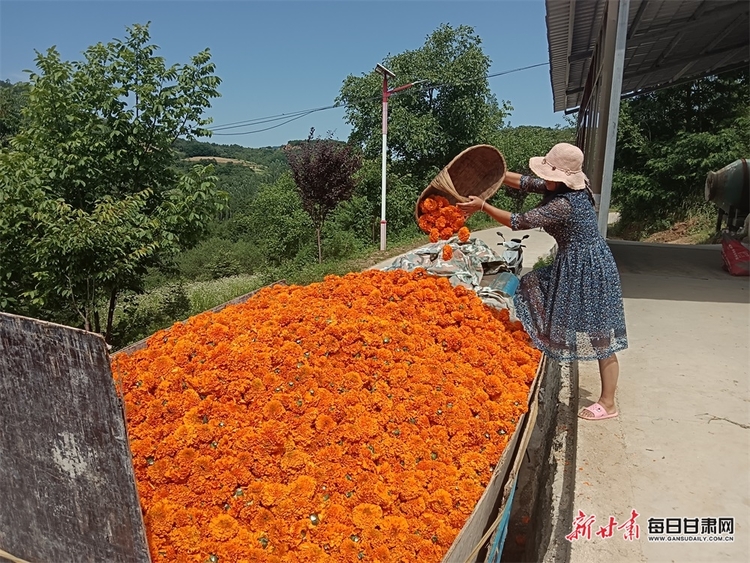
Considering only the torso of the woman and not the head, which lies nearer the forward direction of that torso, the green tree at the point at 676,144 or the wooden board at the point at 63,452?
the wooden board

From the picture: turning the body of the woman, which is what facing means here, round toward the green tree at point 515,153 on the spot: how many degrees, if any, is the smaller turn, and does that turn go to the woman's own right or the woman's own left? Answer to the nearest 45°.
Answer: approximately 90° to the woman's own right

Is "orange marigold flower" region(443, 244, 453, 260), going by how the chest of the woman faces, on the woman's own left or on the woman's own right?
on the woman's own right

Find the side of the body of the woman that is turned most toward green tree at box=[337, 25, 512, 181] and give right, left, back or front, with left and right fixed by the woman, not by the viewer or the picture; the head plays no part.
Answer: right

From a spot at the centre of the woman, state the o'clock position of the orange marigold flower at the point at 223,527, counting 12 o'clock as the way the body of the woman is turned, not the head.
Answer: The orange marigold flower is roughly at 10 o'clock from the woman.

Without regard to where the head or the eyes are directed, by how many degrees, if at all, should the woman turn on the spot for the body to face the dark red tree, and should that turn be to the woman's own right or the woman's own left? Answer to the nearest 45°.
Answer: approximately 45° to the woman's own right

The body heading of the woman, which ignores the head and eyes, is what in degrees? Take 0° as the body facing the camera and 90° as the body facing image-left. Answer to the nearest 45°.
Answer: approximately 90°

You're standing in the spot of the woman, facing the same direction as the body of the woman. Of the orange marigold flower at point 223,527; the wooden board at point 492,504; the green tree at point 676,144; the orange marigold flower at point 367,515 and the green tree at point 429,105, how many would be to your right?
2

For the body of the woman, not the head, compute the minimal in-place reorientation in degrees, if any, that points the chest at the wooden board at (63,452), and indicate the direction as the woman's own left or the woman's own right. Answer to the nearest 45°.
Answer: approximately 45° to the woman's own left
